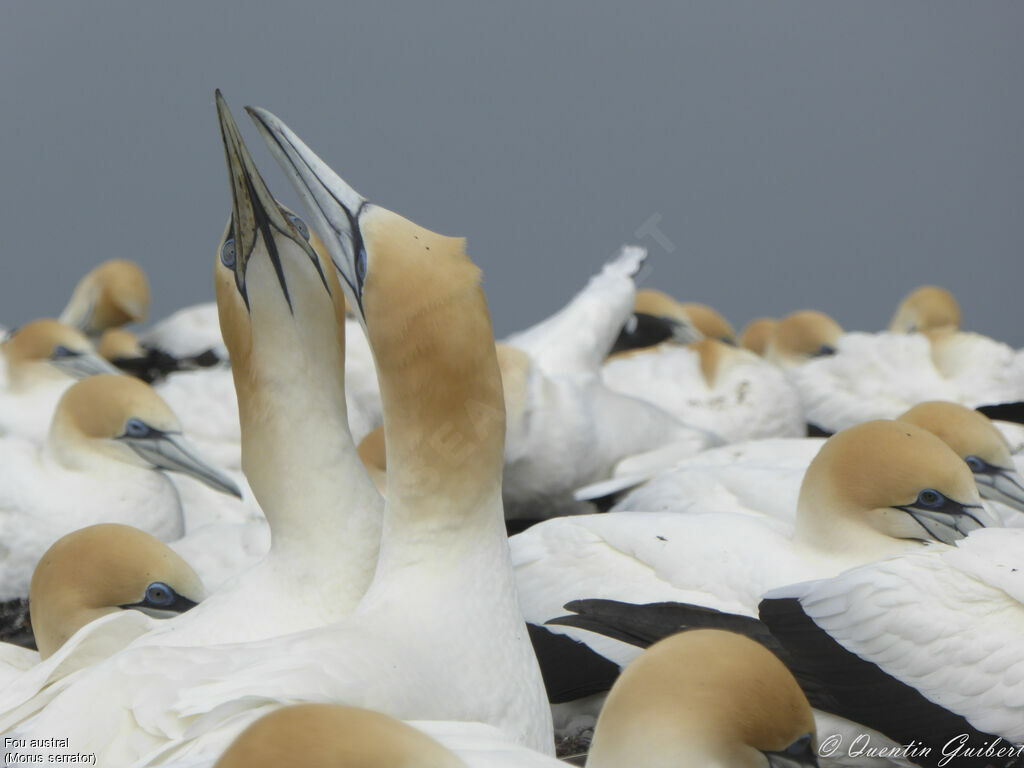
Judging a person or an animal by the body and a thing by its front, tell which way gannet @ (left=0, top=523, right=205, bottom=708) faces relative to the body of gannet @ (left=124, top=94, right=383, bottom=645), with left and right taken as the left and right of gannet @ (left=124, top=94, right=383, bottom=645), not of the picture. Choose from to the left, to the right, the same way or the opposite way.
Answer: to the left

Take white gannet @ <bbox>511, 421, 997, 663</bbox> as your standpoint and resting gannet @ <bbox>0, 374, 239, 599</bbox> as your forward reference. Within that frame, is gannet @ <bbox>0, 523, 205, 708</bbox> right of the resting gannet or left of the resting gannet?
left

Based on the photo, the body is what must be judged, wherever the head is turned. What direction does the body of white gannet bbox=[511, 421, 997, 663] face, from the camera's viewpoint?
to the viewer's right

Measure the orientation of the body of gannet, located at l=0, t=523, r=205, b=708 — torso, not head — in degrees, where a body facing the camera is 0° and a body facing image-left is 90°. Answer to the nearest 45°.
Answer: approximately 270°

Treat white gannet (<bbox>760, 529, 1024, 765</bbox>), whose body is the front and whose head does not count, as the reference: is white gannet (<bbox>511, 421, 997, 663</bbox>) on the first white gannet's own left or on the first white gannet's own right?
on the first white gannet's own left

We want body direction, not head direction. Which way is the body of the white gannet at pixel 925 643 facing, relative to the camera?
to the viewer's right

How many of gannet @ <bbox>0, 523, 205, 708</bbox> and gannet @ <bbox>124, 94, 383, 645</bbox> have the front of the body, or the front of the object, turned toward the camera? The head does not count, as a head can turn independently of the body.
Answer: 1

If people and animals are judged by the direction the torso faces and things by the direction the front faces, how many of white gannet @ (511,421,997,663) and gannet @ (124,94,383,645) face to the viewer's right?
1

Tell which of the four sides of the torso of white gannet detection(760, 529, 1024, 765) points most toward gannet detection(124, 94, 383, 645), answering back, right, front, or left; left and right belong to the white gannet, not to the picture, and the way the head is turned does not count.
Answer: back
